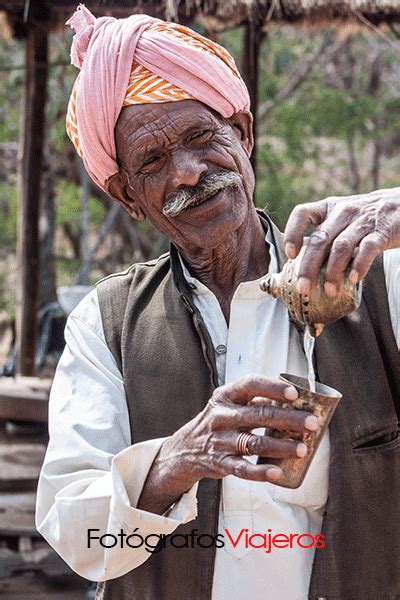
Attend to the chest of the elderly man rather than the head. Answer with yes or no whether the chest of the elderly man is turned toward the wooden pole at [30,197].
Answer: no

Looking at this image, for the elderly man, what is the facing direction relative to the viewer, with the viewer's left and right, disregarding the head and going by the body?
facing the viewer

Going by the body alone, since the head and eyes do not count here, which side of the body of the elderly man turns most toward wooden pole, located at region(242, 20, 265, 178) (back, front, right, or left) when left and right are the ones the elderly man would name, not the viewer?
back

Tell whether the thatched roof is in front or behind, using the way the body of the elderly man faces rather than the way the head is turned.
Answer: behind
